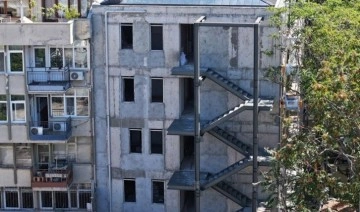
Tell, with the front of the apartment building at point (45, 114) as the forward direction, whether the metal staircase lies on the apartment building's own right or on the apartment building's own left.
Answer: on the apartment building's own left

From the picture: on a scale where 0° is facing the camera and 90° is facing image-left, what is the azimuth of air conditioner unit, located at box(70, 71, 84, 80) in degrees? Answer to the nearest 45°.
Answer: approximately 0°

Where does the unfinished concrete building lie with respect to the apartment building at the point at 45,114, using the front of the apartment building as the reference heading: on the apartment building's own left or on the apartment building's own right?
on the apartment building's own left

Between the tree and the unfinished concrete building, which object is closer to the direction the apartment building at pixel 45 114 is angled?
the tree

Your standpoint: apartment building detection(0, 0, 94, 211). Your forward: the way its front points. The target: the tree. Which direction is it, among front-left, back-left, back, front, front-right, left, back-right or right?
front-left
